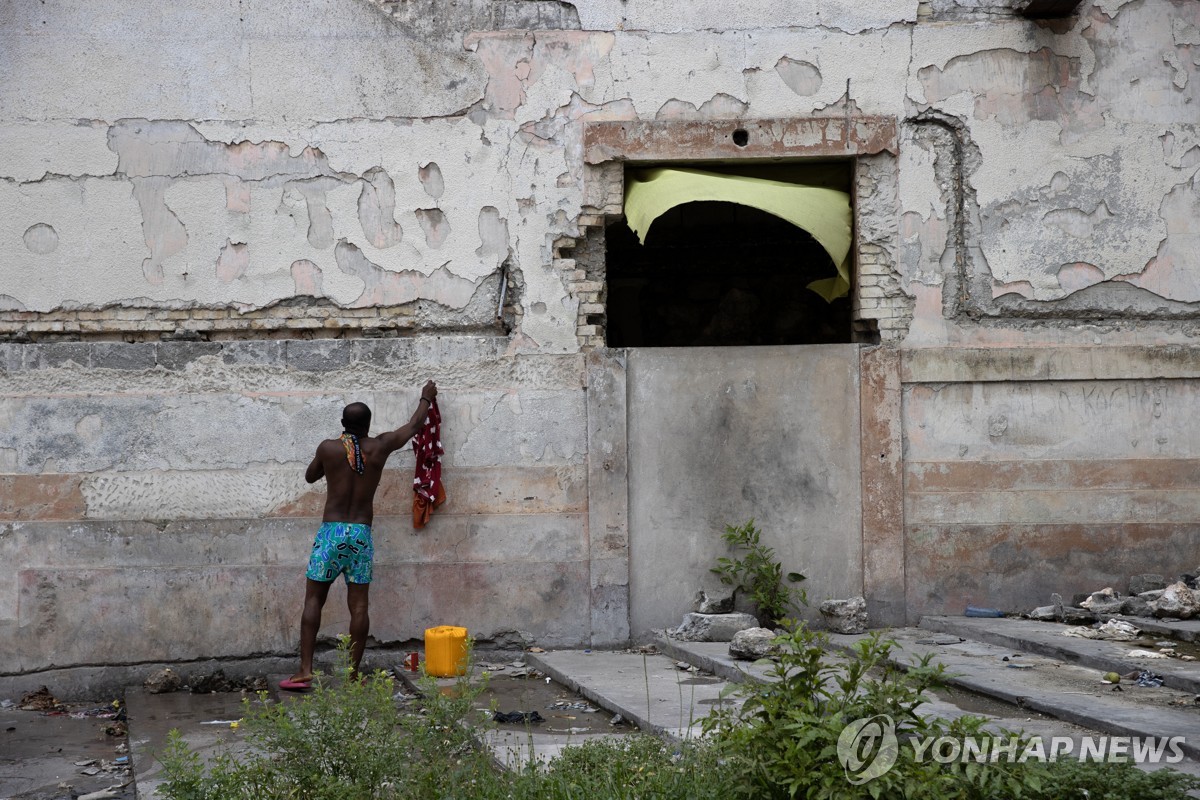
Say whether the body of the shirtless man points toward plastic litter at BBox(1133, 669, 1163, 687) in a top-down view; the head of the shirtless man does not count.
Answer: no

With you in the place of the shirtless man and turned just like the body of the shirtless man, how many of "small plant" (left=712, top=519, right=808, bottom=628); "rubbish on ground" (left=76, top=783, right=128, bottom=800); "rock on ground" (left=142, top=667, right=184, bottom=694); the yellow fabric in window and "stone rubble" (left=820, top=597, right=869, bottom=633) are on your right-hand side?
3

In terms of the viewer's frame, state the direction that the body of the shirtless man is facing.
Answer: away from the camera

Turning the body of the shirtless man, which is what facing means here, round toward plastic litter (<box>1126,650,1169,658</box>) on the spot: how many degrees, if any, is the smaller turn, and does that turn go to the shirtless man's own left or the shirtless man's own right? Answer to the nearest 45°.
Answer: approximately 135° to the shirtless man's own right

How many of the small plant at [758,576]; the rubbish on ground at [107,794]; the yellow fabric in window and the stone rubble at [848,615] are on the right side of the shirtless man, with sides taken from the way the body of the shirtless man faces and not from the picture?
3

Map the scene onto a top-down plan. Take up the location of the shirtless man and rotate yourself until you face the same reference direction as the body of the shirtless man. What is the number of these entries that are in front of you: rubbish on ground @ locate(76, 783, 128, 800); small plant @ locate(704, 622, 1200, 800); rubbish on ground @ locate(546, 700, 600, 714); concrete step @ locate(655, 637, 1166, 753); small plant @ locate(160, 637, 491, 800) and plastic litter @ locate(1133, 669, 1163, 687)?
0

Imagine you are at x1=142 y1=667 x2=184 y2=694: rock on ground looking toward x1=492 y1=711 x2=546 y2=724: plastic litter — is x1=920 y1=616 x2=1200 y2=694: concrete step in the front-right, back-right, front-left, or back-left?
front-left

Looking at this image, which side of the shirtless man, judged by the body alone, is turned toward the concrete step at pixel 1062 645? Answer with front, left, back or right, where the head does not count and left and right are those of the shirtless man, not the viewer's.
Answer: right

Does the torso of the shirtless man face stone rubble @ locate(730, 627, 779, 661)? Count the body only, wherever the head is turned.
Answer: no

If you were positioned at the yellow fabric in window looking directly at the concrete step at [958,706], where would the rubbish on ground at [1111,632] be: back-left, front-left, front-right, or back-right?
front-left

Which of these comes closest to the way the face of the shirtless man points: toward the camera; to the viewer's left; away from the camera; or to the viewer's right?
away from the camera

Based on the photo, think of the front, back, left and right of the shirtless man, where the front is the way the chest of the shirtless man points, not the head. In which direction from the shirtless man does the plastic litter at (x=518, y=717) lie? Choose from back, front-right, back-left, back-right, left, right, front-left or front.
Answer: back-right

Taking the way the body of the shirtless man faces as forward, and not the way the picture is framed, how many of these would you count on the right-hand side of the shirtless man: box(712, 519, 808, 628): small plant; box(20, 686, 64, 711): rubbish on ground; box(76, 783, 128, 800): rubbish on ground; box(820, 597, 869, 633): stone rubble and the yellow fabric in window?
3

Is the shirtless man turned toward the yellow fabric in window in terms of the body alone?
no

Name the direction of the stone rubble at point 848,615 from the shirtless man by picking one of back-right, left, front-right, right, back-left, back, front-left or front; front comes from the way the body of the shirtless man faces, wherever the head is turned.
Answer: right

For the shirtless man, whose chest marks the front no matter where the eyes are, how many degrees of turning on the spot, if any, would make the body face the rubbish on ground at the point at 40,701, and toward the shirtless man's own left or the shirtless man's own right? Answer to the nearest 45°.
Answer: approximately 45° to the shirtless man's own left

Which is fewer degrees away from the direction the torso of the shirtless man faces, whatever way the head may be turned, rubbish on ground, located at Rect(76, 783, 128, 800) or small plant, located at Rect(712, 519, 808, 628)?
the small plant

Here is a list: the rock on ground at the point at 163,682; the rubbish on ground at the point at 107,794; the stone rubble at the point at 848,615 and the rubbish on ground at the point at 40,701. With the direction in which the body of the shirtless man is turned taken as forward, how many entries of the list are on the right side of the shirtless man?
1

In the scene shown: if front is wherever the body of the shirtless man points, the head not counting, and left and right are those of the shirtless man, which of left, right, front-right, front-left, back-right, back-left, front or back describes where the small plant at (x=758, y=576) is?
right
